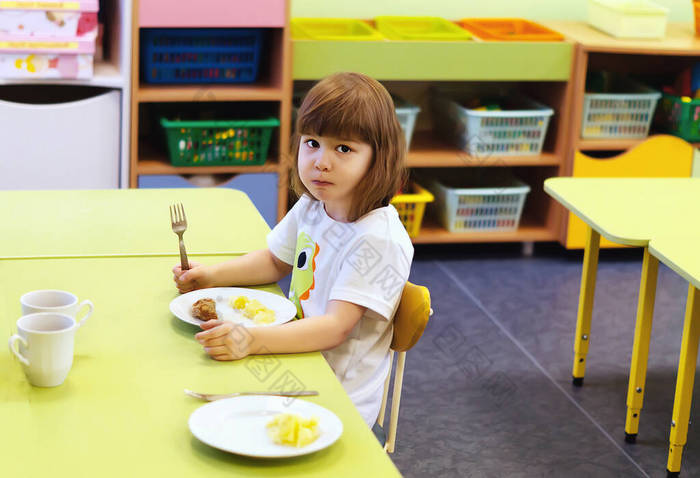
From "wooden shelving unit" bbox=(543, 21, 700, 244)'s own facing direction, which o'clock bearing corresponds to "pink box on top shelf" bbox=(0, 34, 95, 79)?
The pink box on top shelf is roughly at 2 o'clock from the wooden shelving unit.

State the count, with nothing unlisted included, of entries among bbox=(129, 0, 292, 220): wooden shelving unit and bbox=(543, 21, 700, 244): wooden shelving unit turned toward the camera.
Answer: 2

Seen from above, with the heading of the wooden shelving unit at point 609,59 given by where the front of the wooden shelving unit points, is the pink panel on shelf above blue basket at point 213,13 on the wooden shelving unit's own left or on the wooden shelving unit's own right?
on the wooden shelving unit's own right

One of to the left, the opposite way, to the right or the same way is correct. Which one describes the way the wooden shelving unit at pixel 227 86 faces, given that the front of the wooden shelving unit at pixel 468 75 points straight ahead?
the same way

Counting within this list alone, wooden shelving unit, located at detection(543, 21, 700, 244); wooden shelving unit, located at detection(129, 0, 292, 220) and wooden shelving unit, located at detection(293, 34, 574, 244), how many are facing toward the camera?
3

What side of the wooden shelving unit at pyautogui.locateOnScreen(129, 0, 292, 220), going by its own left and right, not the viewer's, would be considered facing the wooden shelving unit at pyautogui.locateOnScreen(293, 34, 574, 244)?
left

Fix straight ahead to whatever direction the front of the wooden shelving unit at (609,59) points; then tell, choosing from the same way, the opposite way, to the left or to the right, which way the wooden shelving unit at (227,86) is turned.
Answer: the same way

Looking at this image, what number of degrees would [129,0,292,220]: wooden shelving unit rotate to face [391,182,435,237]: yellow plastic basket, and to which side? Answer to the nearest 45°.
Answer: approximately 90° to its left

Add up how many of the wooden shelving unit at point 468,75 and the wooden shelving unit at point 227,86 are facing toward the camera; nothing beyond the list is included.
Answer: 2

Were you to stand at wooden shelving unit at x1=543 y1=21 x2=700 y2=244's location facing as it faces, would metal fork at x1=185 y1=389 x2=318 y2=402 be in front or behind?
in front

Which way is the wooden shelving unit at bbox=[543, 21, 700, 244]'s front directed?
toward the camera

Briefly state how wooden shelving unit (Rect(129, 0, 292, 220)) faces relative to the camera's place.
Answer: facing the viewer

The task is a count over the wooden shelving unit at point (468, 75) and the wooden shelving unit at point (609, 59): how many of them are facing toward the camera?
2

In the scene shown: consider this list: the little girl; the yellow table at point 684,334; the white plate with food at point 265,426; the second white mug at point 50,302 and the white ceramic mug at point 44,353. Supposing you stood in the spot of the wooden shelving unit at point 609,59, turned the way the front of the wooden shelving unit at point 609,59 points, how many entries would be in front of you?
5

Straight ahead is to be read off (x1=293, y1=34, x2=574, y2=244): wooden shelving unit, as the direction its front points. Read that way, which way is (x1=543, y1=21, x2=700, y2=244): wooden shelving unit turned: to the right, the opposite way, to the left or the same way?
the same way
